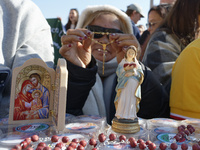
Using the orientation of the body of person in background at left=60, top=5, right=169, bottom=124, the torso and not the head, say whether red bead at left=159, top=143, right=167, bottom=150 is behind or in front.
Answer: in front

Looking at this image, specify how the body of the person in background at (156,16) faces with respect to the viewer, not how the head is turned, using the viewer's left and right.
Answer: facing the viewer and to the left of the viewer

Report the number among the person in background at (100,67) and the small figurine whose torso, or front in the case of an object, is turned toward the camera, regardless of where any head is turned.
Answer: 2

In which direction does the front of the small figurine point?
toward the camera

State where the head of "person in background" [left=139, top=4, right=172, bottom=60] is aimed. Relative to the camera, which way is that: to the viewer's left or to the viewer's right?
to the viewer's left

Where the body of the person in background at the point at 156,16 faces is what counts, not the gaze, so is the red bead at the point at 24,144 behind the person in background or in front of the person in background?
in front

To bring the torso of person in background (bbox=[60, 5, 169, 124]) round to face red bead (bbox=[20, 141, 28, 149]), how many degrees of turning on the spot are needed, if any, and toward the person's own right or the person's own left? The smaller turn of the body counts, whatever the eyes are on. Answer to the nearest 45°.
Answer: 0° — they already face it

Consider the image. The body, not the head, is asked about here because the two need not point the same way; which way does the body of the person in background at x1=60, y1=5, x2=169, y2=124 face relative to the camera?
toward the camera
